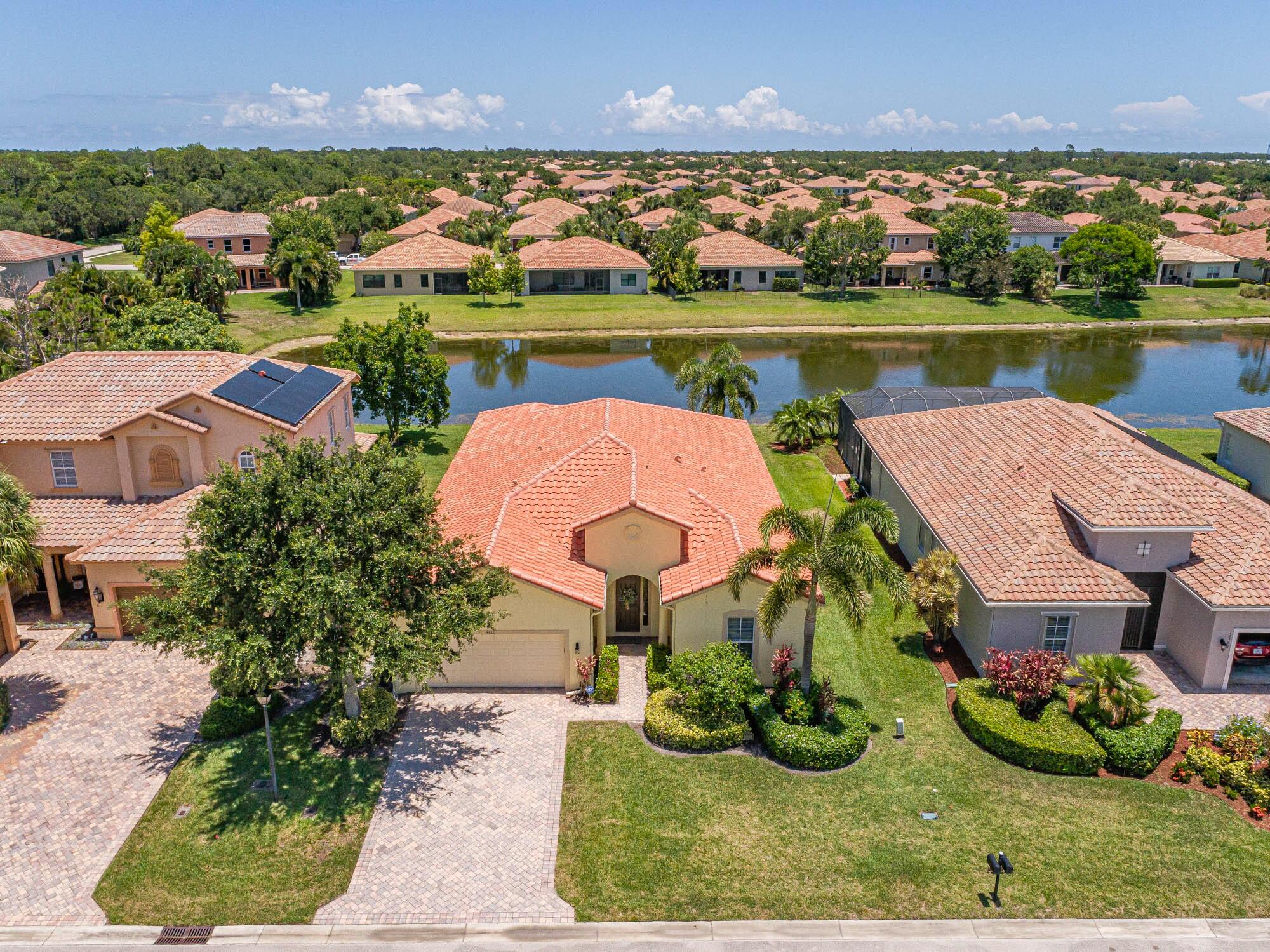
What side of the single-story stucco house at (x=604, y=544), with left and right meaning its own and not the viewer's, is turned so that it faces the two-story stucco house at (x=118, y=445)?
right

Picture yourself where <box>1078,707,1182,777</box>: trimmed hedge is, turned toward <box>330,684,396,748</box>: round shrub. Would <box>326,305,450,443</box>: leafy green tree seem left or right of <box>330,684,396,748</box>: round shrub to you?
right

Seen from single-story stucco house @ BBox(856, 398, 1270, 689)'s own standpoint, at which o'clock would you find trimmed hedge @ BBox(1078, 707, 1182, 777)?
The trimmed hedge is roughly at 1 o'clock from the single-story stucco house.

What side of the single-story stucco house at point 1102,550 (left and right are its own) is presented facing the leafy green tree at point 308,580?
right

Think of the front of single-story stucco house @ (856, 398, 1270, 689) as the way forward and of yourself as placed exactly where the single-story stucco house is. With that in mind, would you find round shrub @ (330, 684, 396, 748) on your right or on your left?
on your right

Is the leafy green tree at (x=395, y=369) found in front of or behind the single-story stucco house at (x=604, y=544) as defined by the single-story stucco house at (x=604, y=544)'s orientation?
behind

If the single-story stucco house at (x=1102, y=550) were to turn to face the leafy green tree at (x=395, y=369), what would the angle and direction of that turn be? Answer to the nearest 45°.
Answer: approximately 135° to its right

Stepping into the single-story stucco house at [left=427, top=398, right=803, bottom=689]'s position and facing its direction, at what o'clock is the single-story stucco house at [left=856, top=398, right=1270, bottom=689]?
the single-story stucco house at [left=856, top=398, right=1270, bottom=689] is roughly at 9 o'clock from the single-story stucco house at [left=427, top=398, right=803, bottom=689].

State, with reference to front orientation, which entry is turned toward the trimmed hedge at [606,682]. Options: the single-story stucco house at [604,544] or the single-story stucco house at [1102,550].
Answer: the single-story stucco house at [604,544]

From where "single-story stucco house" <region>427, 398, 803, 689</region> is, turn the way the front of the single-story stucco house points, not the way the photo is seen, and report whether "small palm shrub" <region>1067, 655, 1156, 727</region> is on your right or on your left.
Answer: on your left

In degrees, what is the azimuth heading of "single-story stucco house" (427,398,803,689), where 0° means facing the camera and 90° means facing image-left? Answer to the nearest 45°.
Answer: approximately 0°
